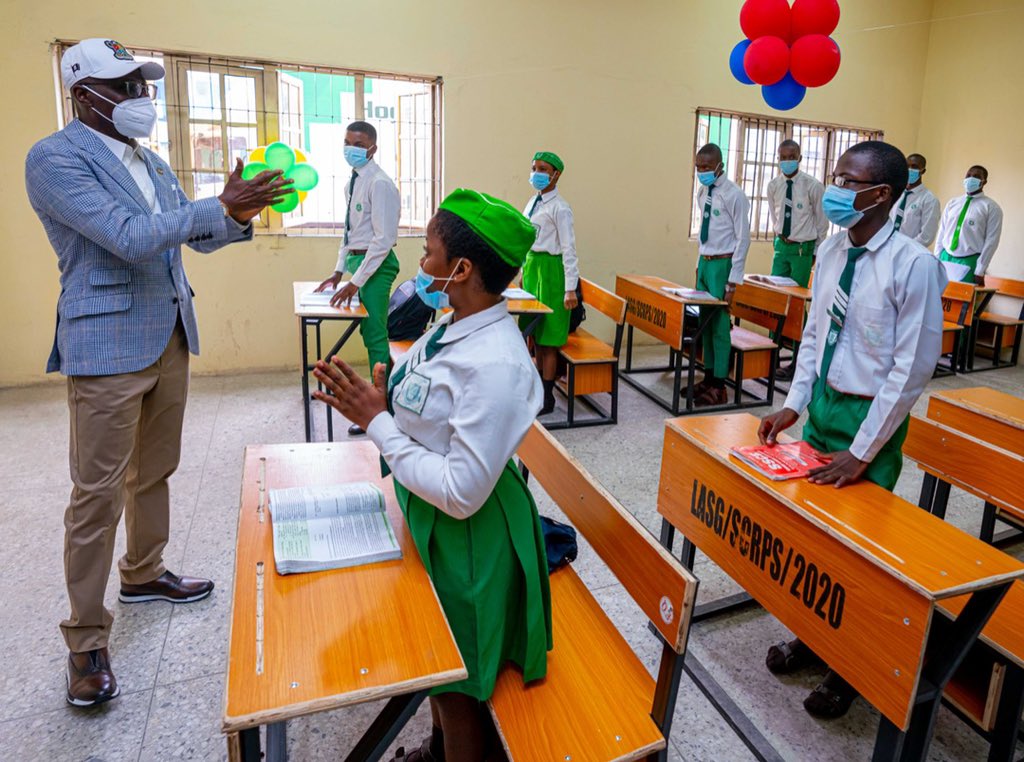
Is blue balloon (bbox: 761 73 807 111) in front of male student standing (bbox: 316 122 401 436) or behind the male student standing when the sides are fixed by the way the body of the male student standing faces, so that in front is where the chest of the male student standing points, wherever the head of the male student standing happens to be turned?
behind

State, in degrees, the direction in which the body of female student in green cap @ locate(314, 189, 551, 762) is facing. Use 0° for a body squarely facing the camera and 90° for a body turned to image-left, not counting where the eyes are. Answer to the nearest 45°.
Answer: approximately 90°

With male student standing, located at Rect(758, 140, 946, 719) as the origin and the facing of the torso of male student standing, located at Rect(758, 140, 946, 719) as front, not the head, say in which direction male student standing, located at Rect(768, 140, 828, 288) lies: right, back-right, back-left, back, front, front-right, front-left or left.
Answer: back-right
